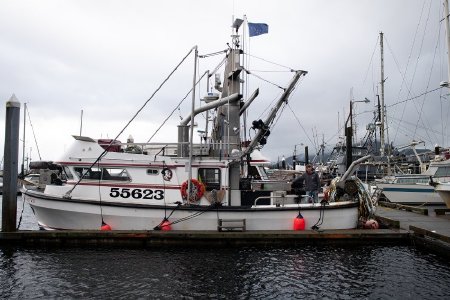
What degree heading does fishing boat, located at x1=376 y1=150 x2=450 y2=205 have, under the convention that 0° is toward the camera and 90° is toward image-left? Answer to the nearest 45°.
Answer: approximately 90°

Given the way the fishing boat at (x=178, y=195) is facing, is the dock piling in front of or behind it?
in front

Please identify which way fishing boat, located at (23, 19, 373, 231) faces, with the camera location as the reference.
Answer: facing to the left of the viewer

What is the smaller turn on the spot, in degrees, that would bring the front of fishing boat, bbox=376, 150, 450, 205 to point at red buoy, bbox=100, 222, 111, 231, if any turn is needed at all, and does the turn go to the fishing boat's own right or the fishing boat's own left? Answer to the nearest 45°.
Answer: approximately 45° to the fishing boat's own left
